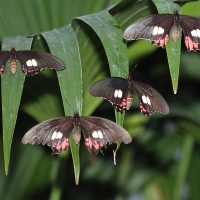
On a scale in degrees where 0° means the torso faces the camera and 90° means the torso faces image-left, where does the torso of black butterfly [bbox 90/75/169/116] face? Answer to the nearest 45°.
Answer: approximately 180°

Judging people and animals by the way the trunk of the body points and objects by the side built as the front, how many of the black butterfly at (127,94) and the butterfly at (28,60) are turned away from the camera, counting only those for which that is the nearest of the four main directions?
2

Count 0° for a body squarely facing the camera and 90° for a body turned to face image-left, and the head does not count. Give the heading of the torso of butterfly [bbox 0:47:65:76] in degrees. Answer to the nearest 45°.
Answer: approximately 180°
